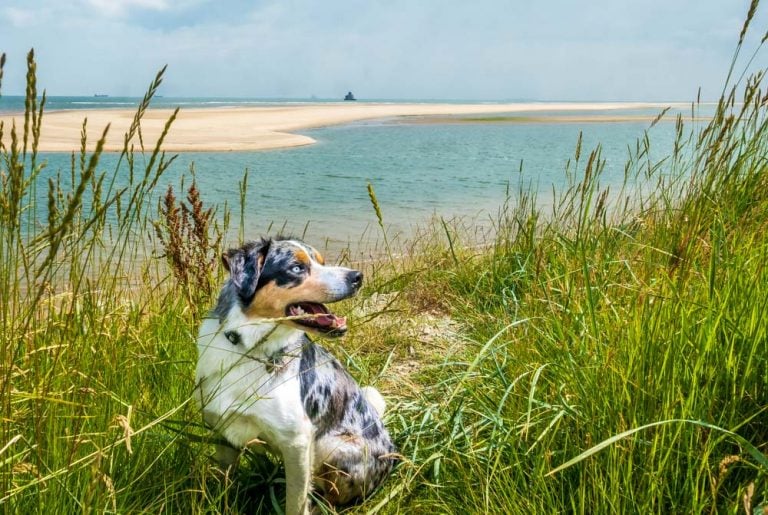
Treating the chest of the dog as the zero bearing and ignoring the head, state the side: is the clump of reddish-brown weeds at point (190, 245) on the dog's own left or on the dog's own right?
on the dog's own right

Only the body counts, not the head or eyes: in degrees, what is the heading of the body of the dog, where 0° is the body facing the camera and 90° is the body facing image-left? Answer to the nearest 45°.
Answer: approximately 45°
